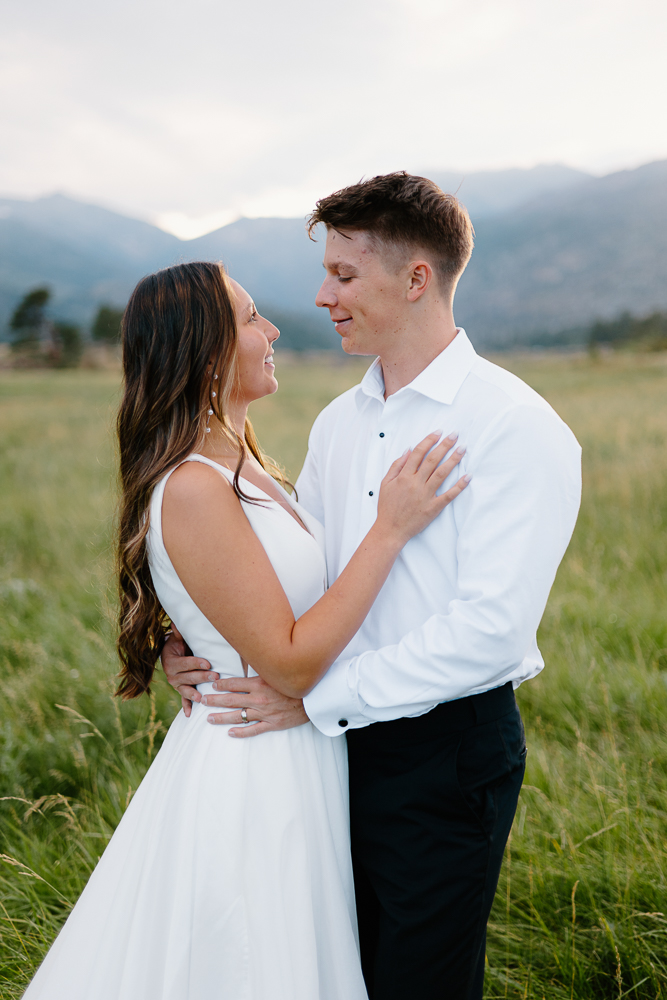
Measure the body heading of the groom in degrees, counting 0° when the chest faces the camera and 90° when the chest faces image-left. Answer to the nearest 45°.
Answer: approximately 45°

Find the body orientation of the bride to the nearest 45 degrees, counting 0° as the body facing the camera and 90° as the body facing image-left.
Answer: approximately 270°

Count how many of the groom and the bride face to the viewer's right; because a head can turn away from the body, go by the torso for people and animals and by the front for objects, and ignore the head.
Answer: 1

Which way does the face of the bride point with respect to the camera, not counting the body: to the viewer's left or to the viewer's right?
to the viewer's right

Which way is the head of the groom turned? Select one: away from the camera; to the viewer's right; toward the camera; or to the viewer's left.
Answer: to the viewer's left
